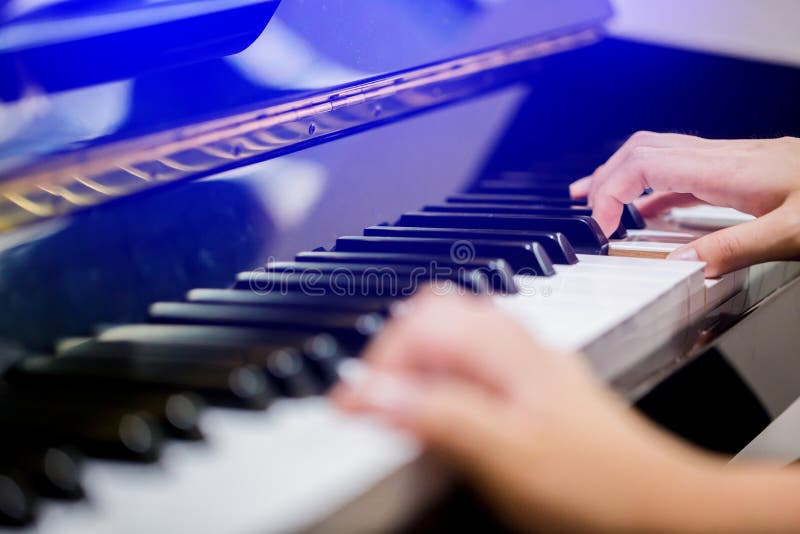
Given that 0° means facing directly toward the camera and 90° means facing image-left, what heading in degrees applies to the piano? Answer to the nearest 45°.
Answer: approximately 315°
